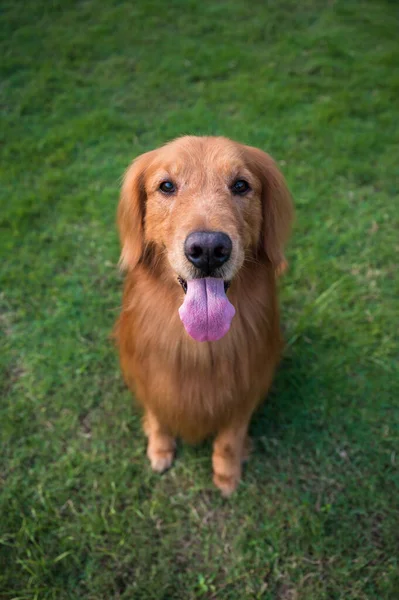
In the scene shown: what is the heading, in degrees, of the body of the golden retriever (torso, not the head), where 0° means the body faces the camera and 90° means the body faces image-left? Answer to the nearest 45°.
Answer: approximately 0°
